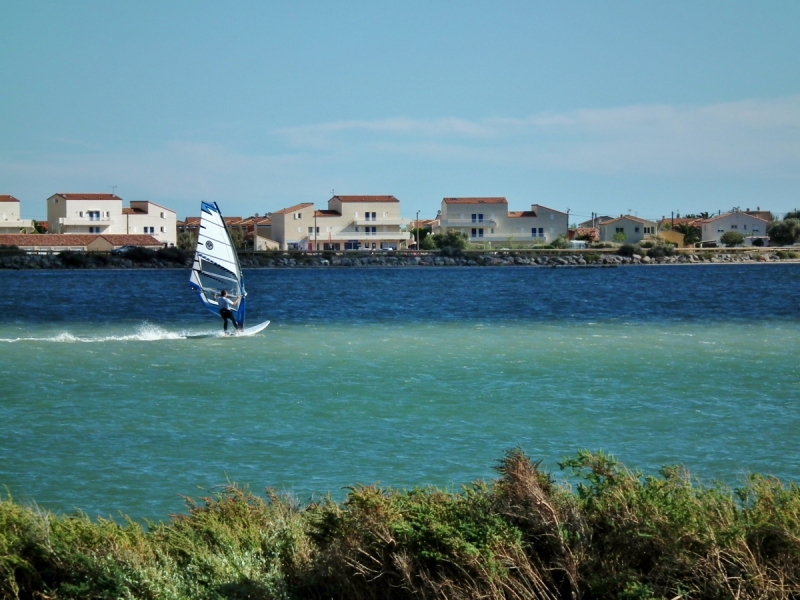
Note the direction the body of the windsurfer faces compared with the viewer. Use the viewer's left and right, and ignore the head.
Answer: facing away from the viewer and to the right of the viewer
